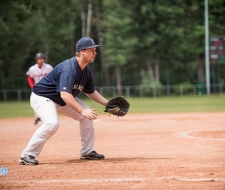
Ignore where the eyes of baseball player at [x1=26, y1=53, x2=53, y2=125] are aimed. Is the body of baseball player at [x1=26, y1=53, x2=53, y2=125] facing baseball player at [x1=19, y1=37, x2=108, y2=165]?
yes

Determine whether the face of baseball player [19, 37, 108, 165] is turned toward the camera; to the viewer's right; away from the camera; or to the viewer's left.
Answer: to the viewer's right

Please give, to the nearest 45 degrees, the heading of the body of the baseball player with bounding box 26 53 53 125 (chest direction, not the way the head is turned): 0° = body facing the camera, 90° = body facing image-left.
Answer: approximately 0°
